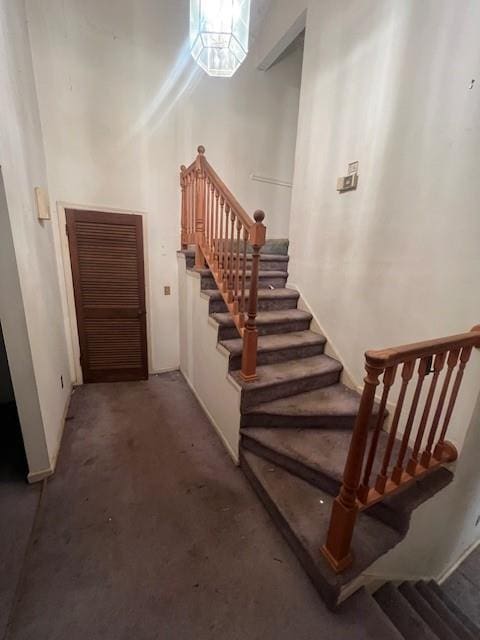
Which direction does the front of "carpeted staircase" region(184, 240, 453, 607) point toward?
toward the camera

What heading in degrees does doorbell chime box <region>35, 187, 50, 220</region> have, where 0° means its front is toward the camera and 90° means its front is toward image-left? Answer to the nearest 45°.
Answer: approximately 315°

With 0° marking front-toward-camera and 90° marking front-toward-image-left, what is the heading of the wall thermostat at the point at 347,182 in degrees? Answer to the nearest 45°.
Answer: approximately 45°

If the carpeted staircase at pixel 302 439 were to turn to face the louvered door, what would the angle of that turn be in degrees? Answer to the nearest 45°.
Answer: approximately 90° to its right

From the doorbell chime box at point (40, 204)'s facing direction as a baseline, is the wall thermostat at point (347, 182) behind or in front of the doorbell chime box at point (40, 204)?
in front

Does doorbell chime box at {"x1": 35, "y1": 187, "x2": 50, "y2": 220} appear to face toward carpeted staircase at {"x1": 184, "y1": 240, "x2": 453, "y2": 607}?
yes

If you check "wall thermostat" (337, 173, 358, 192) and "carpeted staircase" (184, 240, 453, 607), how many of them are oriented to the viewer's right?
0

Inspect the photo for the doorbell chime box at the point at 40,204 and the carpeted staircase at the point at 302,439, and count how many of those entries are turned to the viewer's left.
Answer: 0

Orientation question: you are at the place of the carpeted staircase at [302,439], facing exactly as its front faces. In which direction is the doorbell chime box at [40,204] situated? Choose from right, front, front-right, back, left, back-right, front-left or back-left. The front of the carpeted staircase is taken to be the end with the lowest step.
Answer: right
